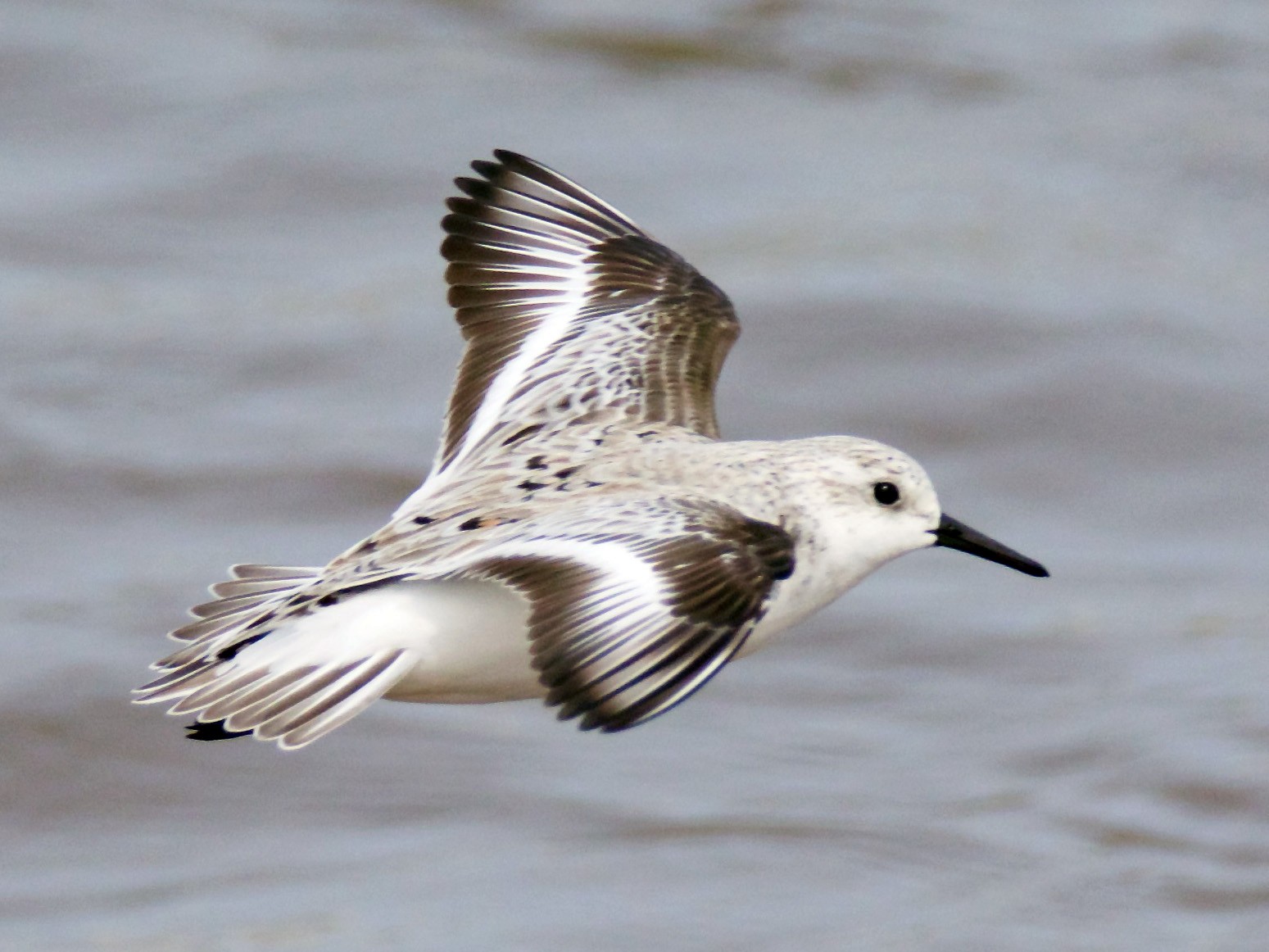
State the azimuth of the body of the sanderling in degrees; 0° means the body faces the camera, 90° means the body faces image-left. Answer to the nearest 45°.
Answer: approximately 270°
